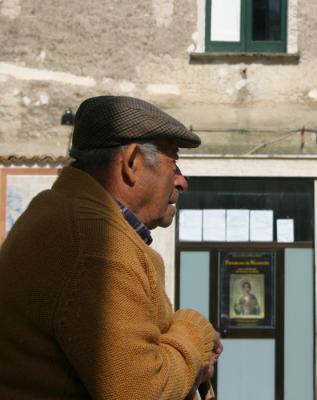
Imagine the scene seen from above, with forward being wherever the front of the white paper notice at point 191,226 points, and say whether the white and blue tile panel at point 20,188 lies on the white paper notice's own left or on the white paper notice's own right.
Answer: on the white paper notice's own right

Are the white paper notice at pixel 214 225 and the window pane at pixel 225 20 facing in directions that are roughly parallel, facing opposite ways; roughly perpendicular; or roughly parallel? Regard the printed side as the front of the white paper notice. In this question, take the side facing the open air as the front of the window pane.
roughly parallel

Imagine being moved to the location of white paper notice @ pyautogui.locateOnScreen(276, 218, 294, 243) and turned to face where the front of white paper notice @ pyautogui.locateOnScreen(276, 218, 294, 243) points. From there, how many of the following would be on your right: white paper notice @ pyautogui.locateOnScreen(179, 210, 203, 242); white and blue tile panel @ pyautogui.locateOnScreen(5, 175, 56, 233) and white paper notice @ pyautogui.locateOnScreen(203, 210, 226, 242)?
3

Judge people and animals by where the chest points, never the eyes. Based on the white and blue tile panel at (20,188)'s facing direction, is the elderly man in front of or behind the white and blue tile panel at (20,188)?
in front

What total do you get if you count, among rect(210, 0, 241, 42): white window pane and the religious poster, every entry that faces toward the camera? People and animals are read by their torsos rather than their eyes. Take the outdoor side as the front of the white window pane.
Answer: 2

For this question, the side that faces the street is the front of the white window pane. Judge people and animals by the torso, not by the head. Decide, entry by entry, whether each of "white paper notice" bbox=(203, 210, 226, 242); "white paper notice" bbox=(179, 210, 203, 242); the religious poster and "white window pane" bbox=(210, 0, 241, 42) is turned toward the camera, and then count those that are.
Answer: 4

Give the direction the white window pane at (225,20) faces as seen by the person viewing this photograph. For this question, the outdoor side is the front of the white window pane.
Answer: facing the viewer

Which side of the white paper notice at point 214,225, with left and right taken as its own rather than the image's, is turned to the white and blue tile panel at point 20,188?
right

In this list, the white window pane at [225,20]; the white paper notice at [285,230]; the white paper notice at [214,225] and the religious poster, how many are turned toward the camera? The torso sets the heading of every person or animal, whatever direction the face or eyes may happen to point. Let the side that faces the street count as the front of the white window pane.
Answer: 4

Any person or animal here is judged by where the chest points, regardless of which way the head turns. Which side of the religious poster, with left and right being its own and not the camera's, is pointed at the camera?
front

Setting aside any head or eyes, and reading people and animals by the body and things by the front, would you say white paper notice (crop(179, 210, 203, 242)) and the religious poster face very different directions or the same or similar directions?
same or similar directions

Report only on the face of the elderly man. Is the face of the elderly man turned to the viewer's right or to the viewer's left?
to the viewer's right
